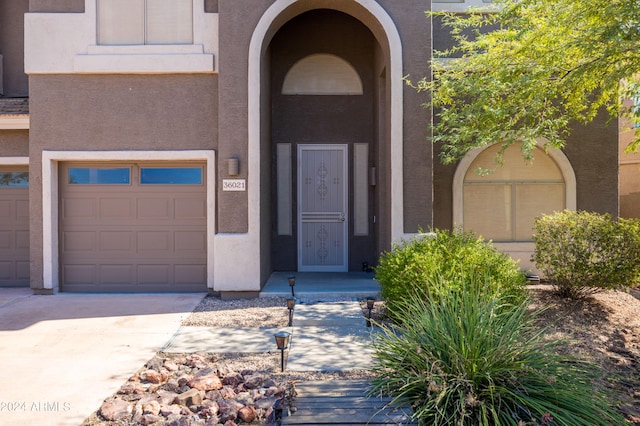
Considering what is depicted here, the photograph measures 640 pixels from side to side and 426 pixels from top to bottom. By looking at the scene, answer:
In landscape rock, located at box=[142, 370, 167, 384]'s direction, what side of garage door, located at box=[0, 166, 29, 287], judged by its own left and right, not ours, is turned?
front

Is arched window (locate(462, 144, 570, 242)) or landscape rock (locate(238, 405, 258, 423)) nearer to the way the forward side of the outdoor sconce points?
the landscape rock

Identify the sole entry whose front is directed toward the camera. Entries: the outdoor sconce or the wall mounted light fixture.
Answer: the outdoor sconce

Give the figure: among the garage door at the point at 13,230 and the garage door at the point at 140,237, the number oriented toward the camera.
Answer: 2

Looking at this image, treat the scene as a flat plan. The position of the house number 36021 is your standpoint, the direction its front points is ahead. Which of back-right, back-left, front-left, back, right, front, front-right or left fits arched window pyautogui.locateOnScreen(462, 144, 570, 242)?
left

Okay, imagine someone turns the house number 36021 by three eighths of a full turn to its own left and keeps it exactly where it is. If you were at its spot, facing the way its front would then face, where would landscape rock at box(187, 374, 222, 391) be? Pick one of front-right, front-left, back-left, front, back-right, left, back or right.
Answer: back-right

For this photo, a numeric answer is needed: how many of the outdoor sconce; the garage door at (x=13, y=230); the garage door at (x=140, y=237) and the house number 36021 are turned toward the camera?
4

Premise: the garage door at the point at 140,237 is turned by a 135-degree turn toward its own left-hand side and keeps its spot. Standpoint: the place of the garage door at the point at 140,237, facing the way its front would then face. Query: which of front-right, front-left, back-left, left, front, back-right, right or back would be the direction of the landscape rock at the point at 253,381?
back-right

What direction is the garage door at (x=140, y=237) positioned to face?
toward the camera

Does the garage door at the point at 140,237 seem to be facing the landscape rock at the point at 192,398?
yes

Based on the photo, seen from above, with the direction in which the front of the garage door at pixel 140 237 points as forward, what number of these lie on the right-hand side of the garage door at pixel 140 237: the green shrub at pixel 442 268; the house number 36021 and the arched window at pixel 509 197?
0

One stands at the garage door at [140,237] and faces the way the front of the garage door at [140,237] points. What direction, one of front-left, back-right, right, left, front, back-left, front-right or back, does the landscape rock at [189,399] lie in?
front

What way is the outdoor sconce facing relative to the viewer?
toward the camera

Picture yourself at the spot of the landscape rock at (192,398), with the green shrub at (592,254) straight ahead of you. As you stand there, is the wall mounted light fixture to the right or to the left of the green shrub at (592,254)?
left

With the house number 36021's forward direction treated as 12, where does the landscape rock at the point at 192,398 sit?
The landscape rock is roughly at 12 o'clock from the house number 36021.

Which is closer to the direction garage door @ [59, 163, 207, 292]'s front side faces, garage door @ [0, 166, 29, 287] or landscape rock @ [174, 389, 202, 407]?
the landscape rock

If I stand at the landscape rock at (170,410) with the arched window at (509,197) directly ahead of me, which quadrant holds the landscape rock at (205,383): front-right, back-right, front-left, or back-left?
front-left

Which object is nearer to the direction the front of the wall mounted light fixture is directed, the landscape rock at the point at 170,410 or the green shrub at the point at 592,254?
the landscape rock
